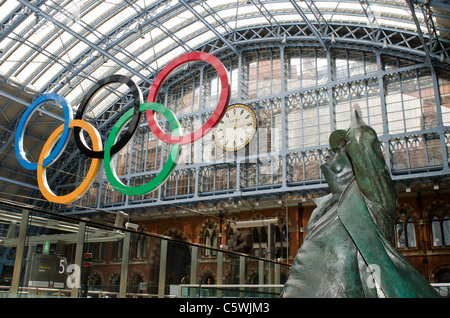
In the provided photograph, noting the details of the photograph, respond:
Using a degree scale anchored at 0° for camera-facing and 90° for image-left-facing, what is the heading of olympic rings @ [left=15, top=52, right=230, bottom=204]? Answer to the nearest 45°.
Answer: approximately 45°

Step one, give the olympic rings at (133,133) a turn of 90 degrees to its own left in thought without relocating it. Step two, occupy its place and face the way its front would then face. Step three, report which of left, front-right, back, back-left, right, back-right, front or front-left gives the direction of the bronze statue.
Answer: front-right
